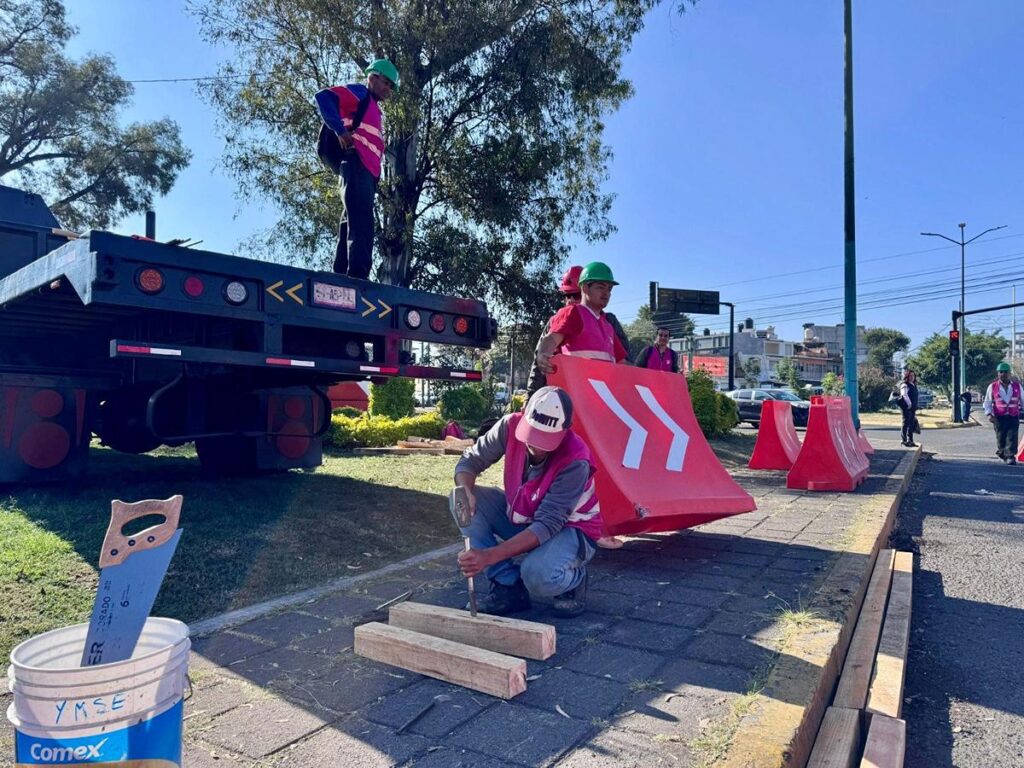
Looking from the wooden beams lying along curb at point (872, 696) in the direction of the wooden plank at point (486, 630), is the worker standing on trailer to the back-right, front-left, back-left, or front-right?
front-right

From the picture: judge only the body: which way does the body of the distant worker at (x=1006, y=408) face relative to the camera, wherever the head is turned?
toward the camera

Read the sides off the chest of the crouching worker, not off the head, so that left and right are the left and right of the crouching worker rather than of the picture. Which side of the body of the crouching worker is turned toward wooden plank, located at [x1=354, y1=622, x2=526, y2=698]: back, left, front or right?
front

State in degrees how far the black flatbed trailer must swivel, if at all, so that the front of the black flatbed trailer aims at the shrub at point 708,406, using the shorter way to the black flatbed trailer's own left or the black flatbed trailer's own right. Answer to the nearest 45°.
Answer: approximately 90° to the black flatbed trailer's own right

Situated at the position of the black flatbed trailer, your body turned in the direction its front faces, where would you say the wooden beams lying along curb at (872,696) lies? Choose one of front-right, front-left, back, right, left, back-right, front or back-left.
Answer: back

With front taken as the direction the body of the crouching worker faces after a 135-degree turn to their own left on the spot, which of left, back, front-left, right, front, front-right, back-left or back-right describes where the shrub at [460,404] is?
left

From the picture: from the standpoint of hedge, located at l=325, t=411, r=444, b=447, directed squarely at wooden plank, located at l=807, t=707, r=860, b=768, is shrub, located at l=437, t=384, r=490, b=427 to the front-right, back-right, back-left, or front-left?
back-left

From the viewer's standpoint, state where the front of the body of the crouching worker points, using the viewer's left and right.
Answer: facing the viewer and to the left of the viewer

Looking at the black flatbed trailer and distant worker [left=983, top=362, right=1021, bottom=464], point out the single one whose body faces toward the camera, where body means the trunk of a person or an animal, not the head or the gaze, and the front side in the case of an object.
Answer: the distant worker

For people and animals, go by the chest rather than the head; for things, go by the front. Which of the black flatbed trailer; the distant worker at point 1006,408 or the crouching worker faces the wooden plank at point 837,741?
the distant worker

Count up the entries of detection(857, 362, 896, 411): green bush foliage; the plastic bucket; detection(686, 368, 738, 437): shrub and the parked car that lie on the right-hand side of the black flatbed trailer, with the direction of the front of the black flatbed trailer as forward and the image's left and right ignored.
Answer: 3

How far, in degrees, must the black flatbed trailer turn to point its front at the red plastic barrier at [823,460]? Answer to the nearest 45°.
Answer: approximately 135° to its right

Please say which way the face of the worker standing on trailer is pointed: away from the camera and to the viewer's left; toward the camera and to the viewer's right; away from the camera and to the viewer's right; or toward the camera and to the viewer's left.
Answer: toward the camera and to the viewer's right

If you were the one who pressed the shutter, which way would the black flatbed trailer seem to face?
facing away from the viewer and to the left of the viewer

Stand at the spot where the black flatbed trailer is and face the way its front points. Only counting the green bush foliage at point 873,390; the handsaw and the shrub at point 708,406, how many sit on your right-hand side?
2

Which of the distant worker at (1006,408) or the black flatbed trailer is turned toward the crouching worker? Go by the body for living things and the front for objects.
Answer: the distant worker
